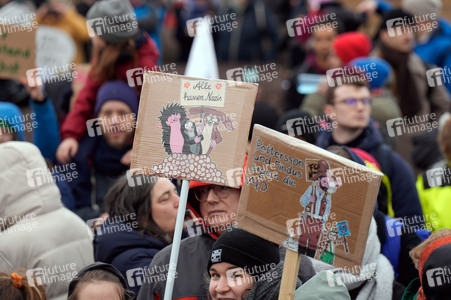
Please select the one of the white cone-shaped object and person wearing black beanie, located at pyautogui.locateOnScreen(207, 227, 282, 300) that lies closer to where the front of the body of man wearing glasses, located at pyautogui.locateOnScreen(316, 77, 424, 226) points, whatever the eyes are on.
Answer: the person wearing black beanie

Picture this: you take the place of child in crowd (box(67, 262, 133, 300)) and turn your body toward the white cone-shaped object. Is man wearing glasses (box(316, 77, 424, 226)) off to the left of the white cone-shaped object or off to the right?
right

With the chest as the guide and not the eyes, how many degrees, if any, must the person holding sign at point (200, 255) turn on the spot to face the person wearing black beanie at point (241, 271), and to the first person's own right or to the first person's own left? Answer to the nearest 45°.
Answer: approximately 45° to the first person's own left

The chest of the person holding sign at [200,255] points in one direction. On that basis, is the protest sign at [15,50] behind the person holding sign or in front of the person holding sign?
behind

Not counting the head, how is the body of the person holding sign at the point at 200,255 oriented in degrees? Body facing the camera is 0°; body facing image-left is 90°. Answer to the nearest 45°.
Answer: approximately 0°

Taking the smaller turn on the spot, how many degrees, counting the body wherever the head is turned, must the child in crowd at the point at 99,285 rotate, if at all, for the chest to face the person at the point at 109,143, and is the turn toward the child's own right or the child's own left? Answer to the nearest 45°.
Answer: approximately 180°

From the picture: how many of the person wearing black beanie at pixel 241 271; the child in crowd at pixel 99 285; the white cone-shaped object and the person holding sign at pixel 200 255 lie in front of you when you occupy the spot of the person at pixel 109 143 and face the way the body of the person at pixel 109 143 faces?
3

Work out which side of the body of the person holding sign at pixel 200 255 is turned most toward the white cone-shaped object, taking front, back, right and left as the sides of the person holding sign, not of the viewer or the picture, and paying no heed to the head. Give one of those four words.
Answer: back

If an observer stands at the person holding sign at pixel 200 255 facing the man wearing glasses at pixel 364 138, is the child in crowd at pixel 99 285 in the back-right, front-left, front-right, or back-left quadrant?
back-left

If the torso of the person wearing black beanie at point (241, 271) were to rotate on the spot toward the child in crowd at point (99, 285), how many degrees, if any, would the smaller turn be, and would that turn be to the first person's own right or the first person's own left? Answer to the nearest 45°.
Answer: approximately 45° to the first person's own right
